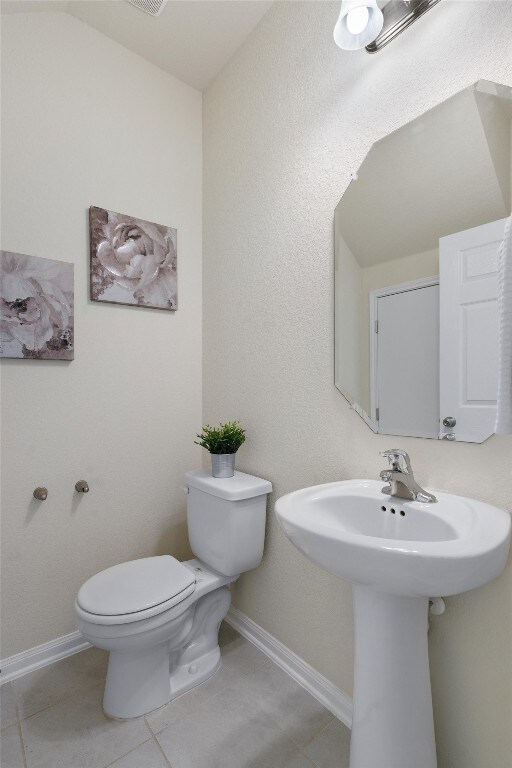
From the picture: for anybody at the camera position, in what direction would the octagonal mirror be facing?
facing the viewer and to the left of the viewer

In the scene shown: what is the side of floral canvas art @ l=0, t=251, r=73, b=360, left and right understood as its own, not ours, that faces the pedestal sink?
front

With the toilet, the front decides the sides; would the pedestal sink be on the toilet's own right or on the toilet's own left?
on the toilet's own left

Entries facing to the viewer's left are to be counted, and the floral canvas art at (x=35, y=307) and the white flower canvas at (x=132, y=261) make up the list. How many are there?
0

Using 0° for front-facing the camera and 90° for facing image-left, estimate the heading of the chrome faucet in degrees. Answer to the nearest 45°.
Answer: approximately 45°

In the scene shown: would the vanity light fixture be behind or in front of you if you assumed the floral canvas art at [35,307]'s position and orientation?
in front

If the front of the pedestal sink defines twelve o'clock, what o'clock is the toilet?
The toilet is roughly at 2 o'clock from the pedestal sink.

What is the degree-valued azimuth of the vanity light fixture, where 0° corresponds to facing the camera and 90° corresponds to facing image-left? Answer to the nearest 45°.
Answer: approximately 45°

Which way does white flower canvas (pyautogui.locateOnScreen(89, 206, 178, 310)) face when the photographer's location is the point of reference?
facing the viewer and to the right of the viewer
